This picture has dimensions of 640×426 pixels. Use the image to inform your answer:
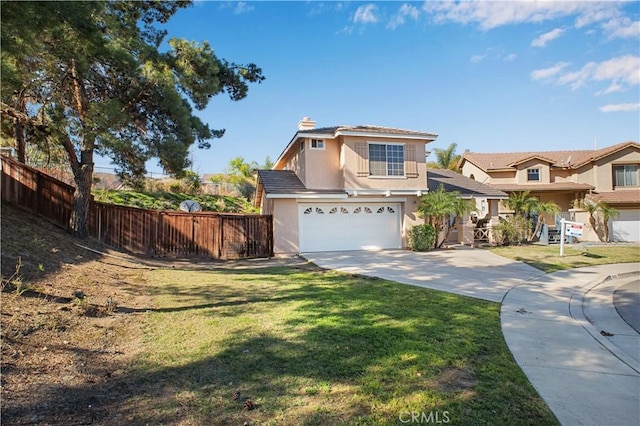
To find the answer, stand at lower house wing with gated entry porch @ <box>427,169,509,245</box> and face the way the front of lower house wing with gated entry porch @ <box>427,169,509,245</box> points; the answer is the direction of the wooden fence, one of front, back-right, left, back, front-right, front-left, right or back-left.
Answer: front-right

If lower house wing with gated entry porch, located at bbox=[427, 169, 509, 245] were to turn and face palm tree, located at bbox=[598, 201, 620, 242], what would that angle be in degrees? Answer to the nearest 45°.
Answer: approximately 135° to its left

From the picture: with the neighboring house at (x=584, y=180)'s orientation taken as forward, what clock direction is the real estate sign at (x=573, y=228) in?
The real estate sign is roughly at 12 o'clock from the neighboring house.

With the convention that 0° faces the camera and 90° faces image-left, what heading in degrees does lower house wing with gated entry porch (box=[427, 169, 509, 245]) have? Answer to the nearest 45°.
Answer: approximately 0°

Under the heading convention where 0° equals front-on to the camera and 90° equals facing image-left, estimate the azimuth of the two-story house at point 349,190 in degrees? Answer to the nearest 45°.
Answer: approximately 0°
